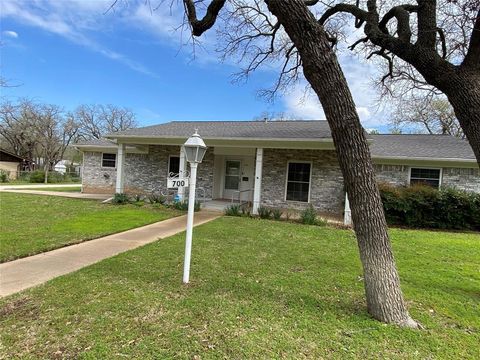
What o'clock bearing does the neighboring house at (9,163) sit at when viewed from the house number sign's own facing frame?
The neighboring house is roughly at 5 o'clock from the house number sign.

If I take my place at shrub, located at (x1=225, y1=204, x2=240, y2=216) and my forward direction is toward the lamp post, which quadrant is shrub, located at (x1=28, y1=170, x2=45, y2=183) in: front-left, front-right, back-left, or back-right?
back-right

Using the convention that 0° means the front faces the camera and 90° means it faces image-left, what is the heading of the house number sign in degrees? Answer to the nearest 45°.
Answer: approximately 0°

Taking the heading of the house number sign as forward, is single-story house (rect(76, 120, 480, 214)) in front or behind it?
behind

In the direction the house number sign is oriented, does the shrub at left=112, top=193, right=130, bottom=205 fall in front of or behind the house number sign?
behind

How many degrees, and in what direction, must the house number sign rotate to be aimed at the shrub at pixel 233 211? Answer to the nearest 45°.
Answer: approximately 180°

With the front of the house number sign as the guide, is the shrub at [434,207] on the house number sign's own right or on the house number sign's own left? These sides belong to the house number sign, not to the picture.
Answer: on the house number sign's own left

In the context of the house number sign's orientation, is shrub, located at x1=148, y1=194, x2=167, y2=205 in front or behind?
behind

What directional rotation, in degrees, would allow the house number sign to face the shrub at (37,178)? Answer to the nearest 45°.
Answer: approximately 135° to its right

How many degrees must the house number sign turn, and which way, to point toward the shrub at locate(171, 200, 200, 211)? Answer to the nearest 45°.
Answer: approximately 180°

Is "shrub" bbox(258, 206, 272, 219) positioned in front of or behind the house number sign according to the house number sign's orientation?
behind

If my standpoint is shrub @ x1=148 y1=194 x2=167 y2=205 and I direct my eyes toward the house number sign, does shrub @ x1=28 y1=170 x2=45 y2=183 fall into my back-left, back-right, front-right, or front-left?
back-right
